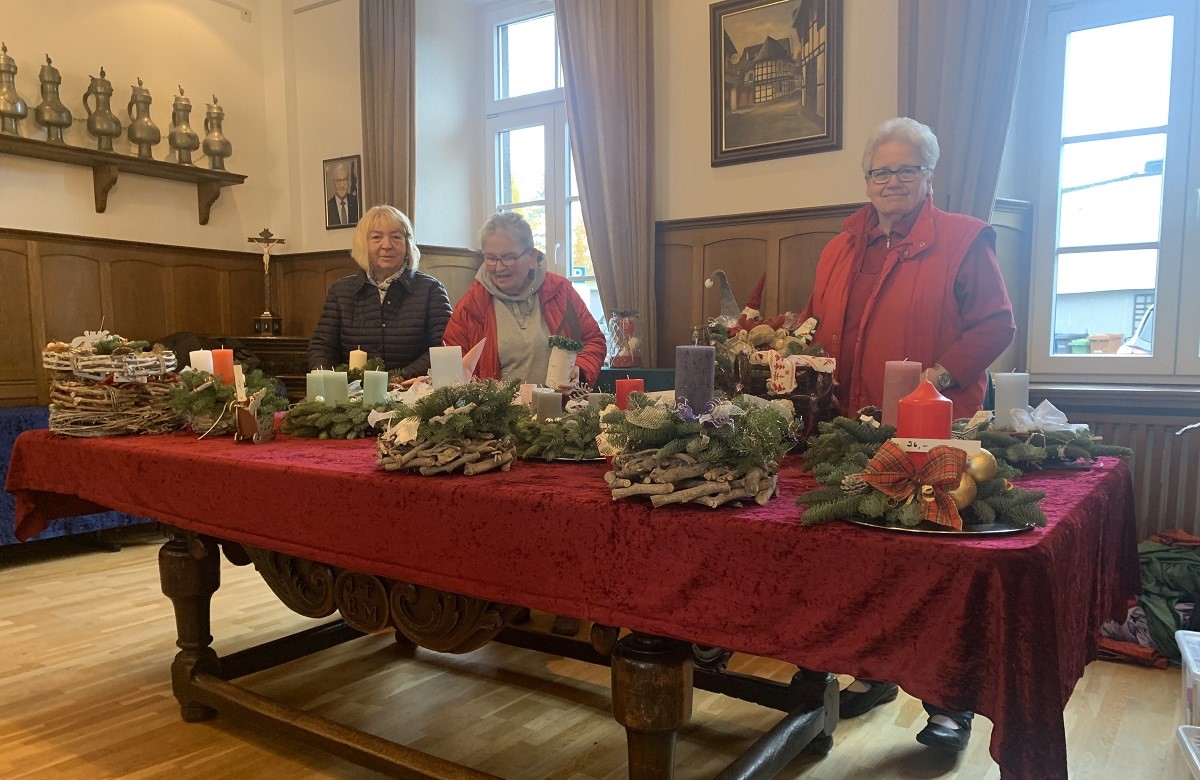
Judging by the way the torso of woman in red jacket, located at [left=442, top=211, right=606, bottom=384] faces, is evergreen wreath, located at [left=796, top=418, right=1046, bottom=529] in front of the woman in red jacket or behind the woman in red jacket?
in front

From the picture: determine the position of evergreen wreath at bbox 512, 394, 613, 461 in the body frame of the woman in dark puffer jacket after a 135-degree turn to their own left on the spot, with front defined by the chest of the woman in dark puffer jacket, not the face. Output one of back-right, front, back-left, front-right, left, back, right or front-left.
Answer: back-right

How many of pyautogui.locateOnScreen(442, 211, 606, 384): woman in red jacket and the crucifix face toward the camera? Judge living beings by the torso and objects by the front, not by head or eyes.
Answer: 2

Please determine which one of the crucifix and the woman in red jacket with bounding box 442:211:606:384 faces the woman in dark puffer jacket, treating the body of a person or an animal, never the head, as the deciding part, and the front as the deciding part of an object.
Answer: the crucifix

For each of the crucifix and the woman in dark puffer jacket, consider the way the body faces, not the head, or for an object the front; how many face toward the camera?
2

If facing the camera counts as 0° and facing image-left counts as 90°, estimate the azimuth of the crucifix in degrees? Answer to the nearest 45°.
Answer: approximately 0°

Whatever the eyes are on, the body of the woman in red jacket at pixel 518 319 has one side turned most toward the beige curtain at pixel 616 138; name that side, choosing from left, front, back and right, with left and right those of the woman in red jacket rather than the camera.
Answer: back
